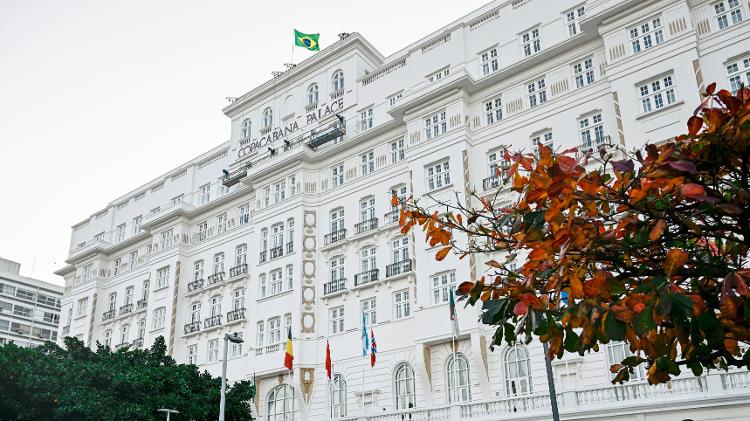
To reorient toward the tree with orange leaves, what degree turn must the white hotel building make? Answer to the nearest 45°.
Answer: approximately 45° to its left
